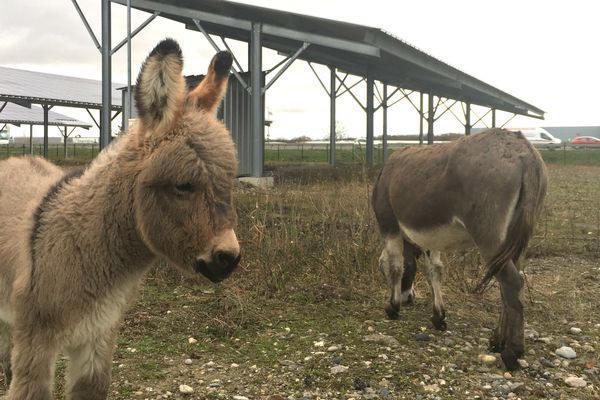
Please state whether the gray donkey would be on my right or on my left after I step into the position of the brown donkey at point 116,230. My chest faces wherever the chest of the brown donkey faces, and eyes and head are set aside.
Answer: on my left

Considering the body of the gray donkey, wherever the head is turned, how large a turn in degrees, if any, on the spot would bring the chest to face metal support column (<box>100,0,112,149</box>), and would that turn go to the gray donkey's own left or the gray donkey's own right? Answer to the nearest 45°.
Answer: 0° — it already faces it

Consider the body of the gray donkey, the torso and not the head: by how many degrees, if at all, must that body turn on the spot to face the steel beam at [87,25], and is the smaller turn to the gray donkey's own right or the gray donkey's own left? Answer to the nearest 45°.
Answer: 0° — it already faces it

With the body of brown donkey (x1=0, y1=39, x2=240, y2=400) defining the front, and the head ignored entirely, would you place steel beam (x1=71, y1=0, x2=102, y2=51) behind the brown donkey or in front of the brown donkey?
behind

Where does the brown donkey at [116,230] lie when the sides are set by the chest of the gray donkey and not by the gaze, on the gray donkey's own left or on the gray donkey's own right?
on the gray donkey's own left

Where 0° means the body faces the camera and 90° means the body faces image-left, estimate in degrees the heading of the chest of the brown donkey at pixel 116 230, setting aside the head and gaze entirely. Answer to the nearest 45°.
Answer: approximately 315°

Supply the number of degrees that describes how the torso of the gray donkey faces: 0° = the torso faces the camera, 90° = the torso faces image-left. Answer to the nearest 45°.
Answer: approximately 135°
